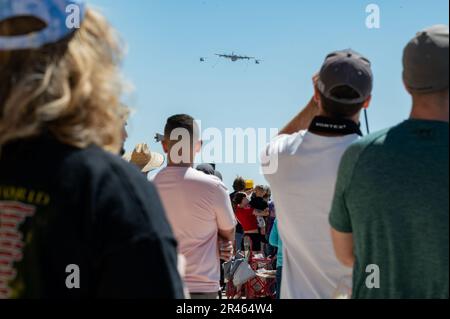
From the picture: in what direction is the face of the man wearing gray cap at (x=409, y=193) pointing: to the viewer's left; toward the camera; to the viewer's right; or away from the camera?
away from the camera

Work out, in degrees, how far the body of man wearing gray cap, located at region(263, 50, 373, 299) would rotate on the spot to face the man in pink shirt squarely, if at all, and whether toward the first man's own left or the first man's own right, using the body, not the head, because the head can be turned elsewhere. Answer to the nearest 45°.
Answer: approximately 45° to the first man's own left

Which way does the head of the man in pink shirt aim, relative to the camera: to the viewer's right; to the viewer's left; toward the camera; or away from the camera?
away from the camera

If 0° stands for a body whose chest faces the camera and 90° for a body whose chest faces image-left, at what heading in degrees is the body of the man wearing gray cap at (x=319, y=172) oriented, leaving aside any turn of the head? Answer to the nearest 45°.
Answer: approximately 180°

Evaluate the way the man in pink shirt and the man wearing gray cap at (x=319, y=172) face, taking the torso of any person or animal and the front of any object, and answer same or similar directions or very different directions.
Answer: same or similar directions

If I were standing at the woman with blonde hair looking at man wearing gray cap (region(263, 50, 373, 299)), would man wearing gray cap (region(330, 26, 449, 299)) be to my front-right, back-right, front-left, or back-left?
front-right

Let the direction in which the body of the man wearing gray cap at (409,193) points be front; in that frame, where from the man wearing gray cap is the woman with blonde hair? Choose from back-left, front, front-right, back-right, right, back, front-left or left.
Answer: back-left

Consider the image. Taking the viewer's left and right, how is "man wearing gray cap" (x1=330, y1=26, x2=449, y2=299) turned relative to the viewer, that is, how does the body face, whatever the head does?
facing away from the viewer

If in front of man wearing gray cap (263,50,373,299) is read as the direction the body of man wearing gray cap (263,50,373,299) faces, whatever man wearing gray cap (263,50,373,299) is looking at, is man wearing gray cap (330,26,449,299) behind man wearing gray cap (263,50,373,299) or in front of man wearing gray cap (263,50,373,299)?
behind

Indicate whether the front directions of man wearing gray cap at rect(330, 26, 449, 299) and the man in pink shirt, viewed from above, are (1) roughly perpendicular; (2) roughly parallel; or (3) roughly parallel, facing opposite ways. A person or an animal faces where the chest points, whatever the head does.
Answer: roughly parallel

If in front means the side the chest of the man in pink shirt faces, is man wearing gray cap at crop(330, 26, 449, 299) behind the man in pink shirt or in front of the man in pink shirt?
behind

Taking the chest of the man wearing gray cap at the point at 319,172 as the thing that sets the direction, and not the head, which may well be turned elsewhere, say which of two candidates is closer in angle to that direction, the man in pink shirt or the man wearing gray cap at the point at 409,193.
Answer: the man in pink shirt

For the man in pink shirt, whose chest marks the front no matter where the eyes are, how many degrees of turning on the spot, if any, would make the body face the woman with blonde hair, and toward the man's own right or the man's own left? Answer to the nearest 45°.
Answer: approximately 180°

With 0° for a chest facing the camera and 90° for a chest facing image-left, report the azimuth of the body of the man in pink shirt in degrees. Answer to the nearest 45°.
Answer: approximately 180°
